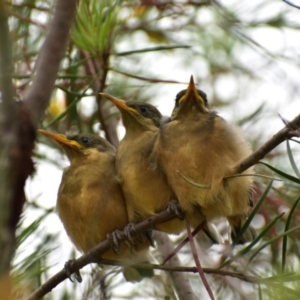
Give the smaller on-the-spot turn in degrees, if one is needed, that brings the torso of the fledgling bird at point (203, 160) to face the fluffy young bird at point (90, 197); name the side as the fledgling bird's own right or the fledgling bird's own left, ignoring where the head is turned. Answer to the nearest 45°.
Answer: approximately 135° to the fledgling bird's own right

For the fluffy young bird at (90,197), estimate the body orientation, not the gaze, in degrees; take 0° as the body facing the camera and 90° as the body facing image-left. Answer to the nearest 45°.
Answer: approximately 45°

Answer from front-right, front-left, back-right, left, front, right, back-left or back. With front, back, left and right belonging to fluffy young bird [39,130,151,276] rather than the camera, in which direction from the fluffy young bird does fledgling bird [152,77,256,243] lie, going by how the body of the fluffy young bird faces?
left

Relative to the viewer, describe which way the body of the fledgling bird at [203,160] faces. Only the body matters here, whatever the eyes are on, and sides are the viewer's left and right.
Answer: facing the viewer

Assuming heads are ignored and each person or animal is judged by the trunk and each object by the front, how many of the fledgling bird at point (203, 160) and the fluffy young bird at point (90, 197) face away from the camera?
0
